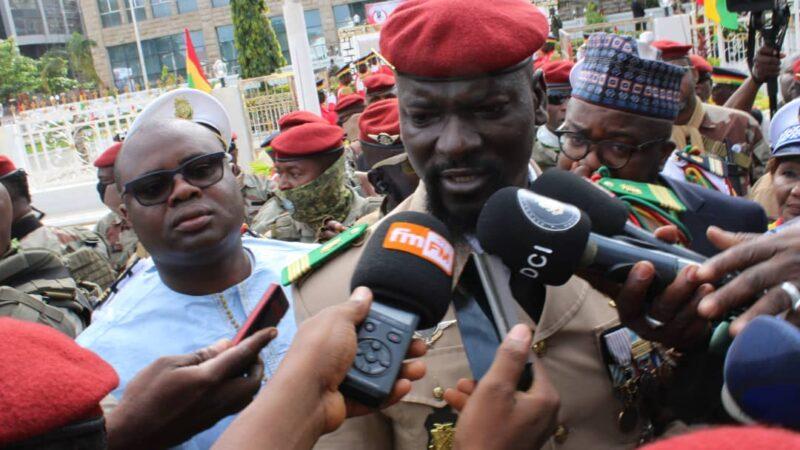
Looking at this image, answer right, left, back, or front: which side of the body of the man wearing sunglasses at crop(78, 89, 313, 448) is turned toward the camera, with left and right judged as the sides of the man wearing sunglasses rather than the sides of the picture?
front

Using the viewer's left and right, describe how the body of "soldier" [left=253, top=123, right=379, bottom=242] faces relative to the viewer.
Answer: facing the viewer and to the left of the viewer

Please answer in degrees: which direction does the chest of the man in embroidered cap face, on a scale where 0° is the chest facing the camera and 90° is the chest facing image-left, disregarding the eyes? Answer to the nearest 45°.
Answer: approximately 45°

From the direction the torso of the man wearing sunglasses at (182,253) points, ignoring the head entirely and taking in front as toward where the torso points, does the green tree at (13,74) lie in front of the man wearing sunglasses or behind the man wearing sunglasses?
behind

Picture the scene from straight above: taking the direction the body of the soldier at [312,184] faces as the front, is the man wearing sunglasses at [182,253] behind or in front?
in front

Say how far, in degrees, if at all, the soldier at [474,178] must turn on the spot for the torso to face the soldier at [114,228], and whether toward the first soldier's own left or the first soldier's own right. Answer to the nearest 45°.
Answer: approximately 135° to the first soldier's own right

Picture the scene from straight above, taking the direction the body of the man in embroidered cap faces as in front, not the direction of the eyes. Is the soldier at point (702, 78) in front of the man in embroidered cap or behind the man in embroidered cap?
behind

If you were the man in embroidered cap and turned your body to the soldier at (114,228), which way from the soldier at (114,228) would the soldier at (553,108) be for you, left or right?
right

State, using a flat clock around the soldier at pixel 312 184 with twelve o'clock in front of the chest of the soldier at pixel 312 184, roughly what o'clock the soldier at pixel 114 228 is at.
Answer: the soldier at pixel 114 228 is roughly at 3 o'clock from the soldier at pixel 312 184.

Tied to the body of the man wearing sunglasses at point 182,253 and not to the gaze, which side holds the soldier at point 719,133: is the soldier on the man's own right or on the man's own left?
on the man's own left

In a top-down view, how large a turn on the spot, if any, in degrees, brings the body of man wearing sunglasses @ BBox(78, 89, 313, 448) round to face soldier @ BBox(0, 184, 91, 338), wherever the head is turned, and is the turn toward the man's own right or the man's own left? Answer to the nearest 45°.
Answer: approximately 135° to the man's own right

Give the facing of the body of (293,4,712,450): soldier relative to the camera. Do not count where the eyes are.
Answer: toward the camera

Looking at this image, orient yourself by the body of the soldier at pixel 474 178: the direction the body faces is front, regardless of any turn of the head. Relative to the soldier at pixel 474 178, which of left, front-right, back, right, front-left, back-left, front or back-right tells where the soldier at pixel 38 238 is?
back-right

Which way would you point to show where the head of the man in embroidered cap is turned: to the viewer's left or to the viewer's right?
to the viewer's left

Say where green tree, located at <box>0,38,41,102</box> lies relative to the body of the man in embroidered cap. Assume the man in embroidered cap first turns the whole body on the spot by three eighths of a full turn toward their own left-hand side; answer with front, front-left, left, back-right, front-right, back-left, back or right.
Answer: back-left

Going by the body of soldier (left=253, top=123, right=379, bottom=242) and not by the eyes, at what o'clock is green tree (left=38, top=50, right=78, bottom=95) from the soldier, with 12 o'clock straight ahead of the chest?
The green tree is roughly at 4 o'clock from the soldier.
